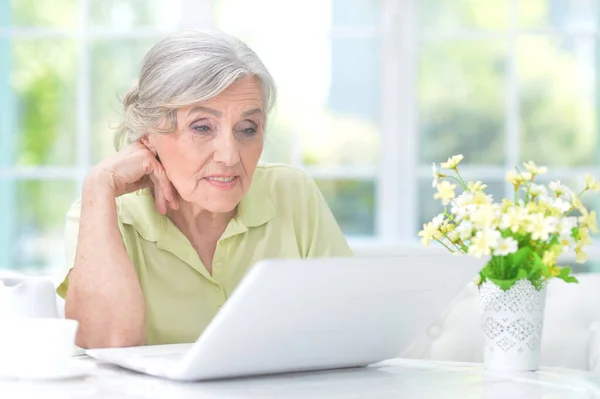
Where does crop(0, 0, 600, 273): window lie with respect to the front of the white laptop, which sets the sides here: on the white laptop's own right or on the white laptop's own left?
on the white laptop's own right

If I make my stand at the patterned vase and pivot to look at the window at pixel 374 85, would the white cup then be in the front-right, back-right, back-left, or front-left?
back-left

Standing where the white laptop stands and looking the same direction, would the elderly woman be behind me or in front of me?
in front

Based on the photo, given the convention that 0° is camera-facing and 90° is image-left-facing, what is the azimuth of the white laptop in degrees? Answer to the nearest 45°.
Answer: approximately 135°

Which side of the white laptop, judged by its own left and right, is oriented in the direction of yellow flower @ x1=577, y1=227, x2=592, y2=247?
right

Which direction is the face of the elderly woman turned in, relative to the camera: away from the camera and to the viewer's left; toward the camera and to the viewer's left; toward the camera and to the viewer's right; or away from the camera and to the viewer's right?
toward the camera and to the viewer's right
